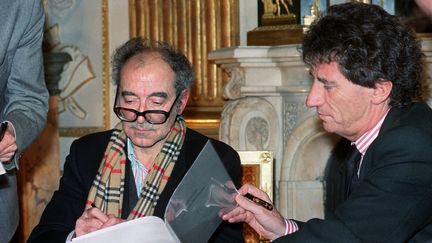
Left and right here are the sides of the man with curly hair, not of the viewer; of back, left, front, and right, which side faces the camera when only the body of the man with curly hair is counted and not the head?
left

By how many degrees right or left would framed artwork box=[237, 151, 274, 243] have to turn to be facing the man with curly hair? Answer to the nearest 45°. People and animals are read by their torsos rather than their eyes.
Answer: approximately 45° to its left

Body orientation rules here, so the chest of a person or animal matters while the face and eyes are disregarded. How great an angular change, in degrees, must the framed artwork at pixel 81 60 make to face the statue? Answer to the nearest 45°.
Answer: approximately 45° to its left

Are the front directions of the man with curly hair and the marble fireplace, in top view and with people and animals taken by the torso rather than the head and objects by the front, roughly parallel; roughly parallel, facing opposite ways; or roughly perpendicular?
roughly perpendicular

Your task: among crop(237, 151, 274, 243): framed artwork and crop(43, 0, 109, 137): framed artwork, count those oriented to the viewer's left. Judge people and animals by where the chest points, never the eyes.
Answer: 0

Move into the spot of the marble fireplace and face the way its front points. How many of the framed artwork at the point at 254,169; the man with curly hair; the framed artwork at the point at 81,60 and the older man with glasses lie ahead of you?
3

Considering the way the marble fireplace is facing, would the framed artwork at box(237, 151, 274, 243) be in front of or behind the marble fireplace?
in front

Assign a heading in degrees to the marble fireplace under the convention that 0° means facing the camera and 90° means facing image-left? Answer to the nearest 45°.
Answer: approximately 0°

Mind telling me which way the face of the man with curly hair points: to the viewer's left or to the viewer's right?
to the viewer's left
